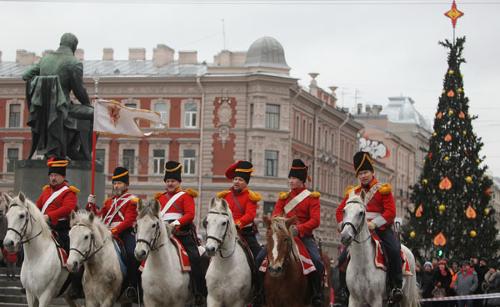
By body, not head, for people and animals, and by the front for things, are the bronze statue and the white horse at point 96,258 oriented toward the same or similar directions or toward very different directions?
very different directions

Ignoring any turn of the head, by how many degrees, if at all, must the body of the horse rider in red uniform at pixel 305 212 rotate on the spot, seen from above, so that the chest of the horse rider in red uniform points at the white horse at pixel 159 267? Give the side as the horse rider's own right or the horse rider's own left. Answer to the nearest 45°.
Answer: approximately 45° to the horse rider's own right

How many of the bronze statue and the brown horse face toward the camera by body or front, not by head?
1

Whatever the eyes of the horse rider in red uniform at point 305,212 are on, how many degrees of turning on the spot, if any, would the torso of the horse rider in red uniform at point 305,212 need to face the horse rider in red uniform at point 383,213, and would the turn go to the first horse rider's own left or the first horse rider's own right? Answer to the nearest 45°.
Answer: approximately 135° to the first horse rider's own left

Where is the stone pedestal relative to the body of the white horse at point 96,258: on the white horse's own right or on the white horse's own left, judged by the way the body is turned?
on the white horse's own right

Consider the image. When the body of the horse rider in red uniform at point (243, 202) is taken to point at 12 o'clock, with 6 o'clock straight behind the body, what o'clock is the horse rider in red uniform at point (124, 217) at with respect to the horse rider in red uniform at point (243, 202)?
the horse rider in red uniform at point (124, 217) is roughly at 2 o'clock from the horse rider in red uniform at point (243, 202).

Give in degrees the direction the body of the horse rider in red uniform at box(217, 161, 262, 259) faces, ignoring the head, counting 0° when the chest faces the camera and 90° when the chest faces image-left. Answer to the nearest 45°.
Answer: approximately 45°
